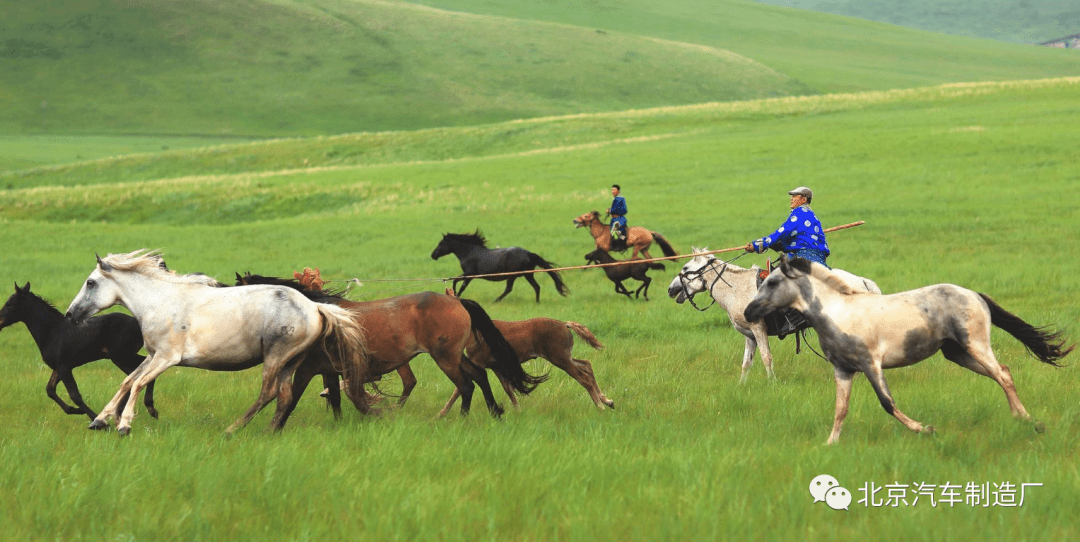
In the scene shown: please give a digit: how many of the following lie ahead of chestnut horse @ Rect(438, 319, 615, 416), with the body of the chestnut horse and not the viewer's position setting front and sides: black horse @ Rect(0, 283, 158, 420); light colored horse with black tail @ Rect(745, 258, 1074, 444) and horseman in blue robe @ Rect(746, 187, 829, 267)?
1

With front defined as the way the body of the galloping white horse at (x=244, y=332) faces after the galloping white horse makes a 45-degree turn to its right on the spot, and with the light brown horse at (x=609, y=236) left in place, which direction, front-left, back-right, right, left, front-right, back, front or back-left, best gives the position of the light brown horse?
right

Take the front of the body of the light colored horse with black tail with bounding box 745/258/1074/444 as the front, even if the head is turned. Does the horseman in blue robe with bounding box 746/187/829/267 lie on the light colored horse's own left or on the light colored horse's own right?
on the light colored horse's own right

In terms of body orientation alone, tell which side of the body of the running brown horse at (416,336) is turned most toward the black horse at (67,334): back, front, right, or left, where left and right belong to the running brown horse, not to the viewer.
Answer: front

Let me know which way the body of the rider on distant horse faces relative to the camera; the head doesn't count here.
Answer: to the viewer's left

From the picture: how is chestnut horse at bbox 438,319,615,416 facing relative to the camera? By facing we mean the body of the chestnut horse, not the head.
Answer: to the viewer's left

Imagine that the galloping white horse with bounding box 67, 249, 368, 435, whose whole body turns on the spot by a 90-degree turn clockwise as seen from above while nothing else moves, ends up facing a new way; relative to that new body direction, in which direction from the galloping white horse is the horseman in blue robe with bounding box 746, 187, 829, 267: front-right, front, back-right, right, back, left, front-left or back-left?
right

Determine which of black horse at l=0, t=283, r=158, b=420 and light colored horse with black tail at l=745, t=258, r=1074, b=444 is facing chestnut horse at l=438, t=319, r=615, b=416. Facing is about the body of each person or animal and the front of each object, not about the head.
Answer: the light colored horse with black tail

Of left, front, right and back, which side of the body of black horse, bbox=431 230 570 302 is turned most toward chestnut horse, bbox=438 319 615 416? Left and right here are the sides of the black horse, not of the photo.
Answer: left

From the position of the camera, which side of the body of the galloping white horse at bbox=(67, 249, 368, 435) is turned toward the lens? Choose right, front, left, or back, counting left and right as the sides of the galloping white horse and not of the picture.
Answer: left

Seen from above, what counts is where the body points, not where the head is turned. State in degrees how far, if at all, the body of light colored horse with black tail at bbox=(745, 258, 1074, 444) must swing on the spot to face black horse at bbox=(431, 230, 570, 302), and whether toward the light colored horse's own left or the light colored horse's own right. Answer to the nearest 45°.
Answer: approximately 45° to the light colored horse's own right

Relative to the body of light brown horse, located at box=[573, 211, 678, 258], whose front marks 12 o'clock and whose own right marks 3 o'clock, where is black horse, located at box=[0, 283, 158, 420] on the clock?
The black horse is roughly at 10 o'clock from the light brown horse.

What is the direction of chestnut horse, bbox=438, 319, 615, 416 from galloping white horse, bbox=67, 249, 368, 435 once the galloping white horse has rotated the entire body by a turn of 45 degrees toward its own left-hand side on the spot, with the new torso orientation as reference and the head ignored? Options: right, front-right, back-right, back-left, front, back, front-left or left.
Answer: back-left

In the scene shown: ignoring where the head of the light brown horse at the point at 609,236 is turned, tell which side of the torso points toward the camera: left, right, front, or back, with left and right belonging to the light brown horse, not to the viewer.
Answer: left

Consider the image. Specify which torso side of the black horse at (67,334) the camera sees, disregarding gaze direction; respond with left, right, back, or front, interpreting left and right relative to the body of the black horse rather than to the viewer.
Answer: left

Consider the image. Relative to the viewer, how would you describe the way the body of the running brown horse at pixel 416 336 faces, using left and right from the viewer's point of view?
facing to the left of the viewer
